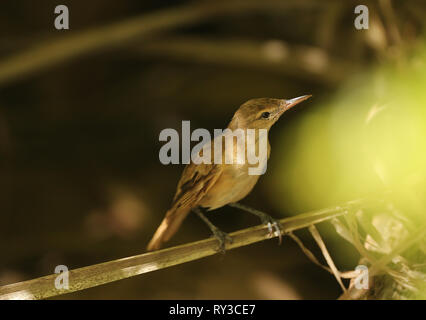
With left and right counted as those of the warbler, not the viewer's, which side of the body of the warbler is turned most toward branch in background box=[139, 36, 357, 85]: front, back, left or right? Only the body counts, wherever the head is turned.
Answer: left

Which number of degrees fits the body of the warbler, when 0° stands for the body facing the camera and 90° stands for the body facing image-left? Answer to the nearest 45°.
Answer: approximately 270°
